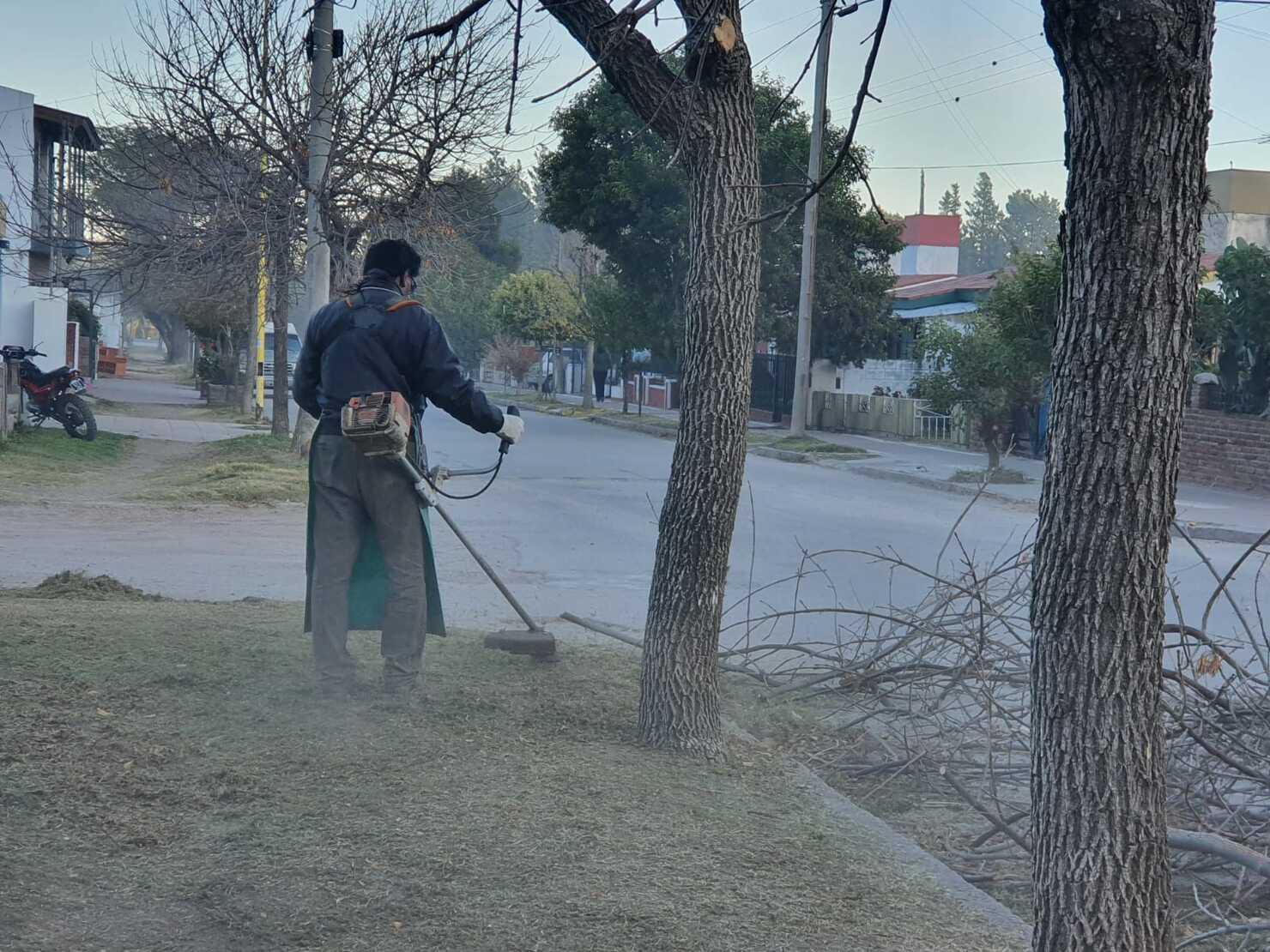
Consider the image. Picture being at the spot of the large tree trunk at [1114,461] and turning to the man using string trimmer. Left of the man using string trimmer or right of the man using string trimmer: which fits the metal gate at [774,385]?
right

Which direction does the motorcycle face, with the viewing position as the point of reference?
facing away from the viewer and to the left of the viewer

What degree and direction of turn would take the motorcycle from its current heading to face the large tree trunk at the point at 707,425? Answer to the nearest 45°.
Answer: approximately 135° to its left

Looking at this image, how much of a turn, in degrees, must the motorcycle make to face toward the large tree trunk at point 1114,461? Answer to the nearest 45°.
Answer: approximately 135° to its left

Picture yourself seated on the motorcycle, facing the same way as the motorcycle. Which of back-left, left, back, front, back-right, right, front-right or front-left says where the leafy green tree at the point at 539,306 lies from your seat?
right
